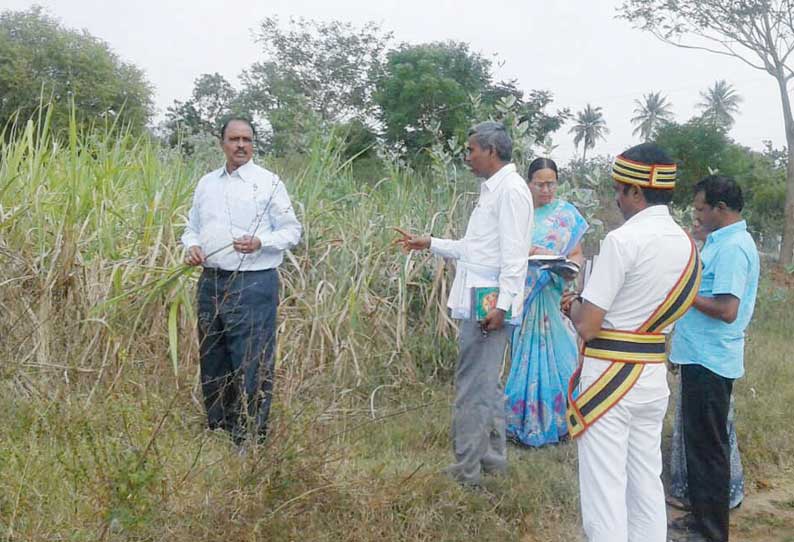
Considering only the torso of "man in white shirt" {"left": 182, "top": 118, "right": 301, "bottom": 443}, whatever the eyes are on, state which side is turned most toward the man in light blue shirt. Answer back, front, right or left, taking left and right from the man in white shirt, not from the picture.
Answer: left

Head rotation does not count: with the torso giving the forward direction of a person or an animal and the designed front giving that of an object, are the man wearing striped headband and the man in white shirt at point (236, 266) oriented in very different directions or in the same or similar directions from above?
very different directions

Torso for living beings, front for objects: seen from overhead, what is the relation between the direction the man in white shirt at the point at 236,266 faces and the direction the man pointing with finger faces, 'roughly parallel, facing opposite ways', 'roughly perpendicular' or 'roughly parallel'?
roughly perpendicular

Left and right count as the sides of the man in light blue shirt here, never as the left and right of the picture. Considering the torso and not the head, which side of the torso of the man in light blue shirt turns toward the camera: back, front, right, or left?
left

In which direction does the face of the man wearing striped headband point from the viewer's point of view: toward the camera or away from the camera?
away from the camera

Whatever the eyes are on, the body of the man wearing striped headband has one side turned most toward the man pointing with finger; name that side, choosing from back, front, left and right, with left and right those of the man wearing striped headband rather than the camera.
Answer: front

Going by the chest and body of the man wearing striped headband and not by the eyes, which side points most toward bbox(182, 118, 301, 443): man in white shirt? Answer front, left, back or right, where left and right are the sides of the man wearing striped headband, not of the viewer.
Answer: front

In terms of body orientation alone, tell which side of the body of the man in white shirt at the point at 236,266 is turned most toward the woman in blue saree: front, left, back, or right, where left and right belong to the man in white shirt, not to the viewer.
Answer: left

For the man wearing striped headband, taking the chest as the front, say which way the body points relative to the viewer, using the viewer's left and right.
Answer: facing away from the viewer and to the left of the viewer

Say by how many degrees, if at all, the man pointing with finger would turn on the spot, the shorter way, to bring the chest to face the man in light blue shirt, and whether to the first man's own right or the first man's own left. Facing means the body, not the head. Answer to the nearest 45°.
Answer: approximately 180°

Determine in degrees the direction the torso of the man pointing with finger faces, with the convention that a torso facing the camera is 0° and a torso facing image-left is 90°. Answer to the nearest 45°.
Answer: approximately 90°

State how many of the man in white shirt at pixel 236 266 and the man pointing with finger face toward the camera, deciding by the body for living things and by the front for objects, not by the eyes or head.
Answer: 1
